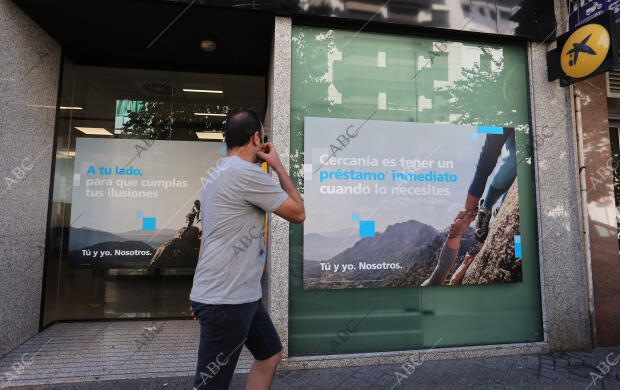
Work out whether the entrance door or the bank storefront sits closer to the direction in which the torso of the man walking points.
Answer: the bank storefront

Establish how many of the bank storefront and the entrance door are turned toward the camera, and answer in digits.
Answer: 2

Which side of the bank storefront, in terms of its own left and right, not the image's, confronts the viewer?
front

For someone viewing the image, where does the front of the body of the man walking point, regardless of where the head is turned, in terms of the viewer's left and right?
facing away from the viewer and to the right of the viewer

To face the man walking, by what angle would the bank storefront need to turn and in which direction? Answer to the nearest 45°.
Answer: approximately 45° to its right

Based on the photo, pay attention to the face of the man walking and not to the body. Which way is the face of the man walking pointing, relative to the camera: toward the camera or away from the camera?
away from the camera

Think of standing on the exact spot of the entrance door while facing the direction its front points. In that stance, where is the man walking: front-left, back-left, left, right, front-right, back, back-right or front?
front

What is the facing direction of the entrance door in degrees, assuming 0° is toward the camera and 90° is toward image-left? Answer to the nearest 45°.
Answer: approximately 0°

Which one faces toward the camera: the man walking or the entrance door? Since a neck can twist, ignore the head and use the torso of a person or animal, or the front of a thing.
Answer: the entrance door

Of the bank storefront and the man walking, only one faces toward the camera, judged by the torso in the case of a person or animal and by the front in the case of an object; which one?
the bank storefront

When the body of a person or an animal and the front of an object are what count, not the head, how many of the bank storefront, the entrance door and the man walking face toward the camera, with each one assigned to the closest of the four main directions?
2
